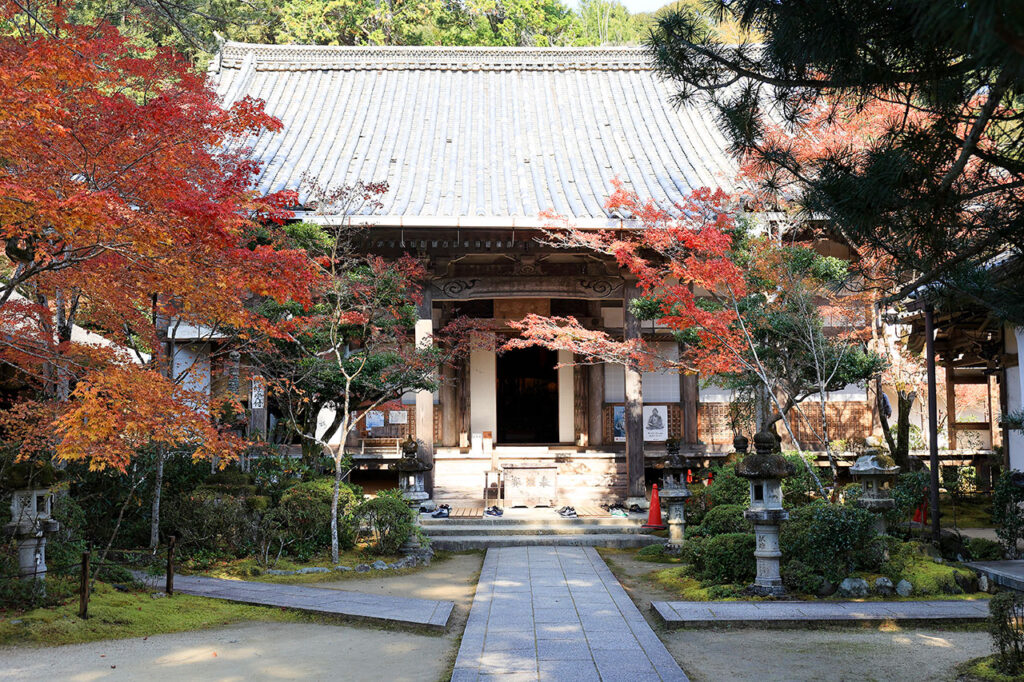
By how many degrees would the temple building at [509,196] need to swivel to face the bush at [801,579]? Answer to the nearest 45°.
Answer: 0° — it already faces it

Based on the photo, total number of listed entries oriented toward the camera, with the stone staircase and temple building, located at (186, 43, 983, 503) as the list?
2

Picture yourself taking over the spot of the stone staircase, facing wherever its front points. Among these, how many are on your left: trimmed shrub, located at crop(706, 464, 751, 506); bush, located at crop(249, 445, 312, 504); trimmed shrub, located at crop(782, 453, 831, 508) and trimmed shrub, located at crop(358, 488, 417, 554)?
2

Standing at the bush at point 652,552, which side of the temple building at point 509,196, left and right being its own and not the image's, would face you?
front

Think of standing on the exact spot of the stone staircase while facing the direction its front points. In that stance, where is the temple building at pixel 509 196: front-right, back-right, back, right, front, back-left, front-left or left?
back

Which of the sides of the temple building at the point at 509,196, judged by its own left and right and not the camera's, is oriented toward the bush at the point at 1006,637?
front

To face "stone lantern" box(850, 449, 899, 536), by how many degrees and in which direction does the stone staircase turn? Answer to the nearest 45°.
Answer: approximately 45° to its left

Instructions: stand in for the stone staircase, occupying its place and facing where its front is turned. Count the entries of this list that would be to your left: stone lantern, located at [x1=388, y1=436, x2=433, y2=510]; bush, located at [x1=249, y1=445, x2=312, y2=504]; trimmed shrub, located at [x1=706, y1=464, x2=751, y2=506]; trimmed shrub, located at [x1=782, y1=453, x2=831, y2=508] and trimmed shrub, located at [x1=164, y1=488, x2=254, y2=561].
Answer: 2

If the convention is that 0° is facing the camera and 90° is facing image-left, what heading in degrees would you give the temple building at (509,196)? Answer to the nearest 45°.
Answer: approximately 0°

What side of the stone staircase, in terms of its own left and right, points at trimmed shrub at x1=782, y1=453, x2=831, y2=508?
left
